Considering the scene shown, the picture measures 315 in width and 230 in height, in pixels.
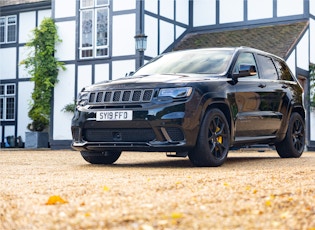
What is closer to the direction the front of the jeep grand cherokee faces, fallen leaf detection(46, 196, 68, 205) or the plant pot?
the fallen leaf

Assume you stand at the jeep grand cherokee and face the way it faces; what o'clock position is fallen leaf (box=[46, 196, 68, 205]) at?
The fallen leaf is roughly at 11 o'clock from the jeep grand cherokee.

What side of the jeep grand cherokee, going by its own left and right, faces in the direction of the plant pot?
right

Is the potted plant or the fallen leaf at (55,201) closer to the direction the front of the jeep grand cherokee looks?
the fallen leaf

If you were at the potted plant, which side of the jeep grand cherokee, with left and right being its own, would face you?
right

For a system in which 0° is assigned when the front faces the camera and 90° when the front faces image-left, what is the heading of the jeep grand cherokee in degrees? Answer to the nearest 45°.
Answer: approximately 45°
